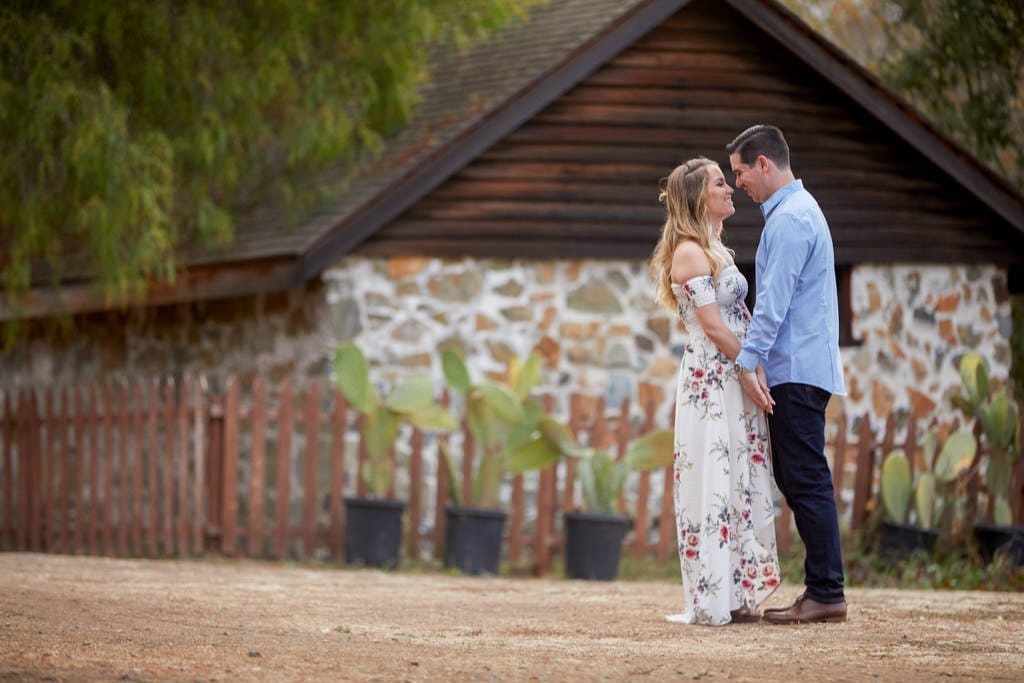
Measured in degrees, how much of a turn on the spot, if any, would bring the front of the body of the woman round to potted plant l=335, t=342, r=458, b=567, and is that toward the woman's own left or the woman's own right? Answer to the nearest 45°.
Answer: approximately 135° to the woman's own left

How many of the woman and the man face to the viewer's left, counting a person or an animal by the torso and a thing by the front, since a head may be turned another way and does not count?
1

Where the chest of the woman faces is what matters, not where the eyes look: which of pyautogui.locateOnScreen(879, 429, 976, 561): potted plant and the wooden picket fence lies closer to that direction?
the potted plant

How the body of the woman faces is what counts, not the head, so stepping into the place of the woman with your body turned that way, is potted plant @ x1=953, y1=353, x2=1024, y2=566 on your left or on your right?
on your left

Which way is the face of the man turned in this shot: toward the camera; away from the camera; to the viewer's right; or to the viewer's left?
to the viewer's left

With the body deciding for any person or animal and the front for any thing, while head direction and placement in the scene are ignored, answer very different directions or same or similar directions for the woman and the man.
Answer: very different directions

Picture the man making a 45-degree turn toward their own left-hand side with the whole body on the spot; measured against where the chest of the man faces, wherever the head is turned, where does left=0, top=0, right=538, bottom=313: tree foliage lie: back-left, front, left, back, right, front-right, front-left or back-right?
right

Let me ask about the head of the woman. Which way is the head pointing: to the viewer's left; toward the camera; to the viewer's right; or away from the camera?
to the viewer's right

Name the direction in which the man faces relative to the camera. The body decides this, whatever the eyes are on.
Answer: to the viewer's left

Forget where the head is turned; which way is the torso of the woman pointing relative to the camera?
to the viewer's right

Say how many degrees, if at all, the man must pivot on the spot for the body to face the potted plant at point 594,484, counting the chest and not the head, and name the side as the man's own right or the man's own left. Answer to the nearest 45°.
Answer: approximately 90° to the man's own right
